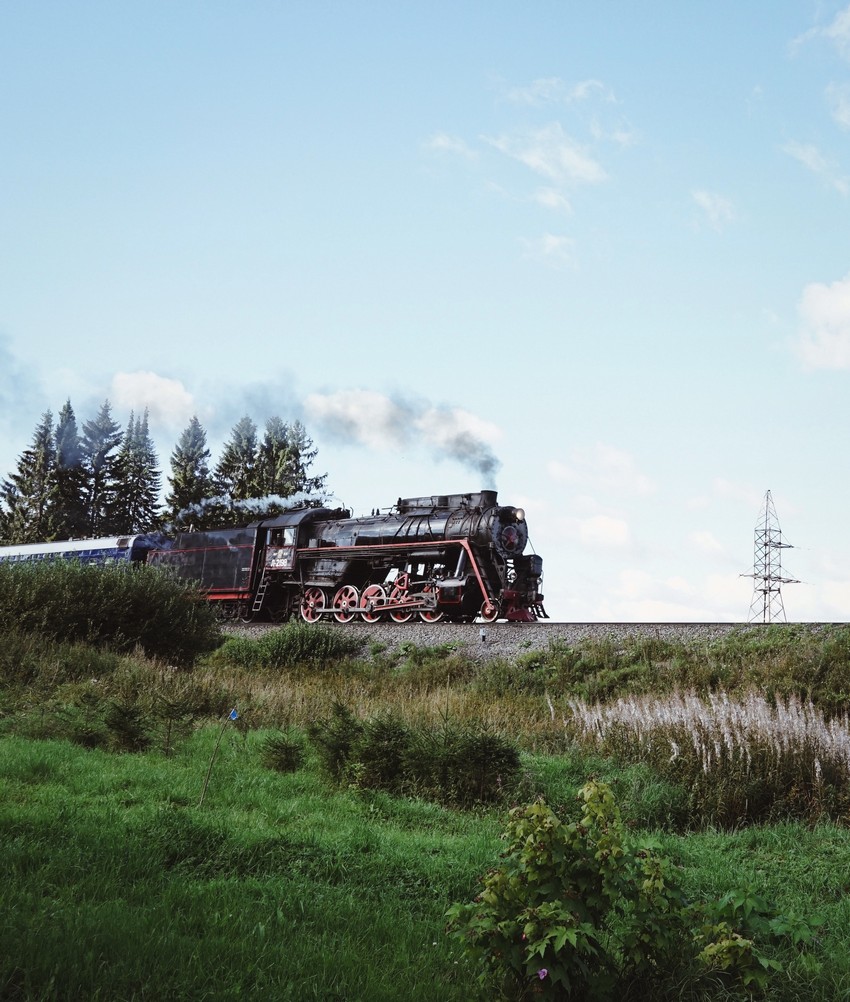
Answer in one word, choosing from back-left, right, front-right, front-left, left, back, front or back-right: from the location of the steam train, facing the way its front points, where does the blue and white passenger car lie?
back

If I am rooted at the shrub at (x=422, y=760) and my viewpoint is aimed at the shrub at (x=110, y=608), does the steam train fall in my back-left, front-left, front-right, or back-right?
front-right

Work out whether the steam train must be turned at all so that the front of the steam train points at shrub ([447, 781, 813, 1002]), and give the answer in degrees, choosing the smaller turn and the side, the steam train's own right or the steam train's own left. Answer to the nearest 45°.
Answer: approximately 45° to the steam train's own right

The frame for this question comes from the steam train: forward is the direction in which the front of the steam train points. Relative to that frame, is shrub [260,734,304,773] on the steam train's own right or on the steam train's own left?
on the steam train's own right

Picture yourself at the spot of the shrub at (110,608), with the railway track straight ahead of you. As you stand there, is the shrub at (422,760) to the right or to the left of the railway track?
right

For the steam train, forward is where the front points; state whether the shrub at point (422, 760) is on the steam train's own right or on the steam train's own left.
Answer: on the steam train's own right

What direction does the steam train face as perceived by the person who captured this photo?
facing the viewer and to the right of the viewer

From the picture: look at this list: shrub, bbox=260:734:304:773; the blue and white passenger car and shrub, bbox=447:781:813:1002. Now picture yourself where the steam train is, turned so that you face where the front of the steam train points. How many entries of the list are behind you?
1

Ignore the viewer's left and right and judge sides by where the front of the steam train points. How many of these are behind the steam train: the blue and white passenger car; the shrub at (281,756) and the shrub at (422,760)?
1

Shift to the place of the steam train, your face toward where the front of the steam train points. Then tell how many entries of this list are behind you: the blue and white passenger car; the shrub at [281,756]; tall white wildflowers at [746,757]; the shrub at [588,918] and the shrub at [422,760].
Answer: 1

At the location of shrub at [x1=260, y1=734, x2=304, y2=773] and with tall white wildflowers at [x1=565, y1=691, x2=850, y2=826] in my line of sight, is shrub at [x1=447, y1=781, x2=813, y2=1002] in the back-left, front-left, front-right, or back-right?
front-right

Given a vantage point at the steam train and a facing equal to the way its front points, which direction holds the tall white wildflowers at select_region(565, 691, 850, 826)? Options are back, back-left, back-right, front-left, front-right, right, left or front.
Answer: front-right

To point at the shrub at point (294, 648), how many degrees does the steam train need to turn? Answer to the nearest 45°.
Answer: approximately 90° to its right
